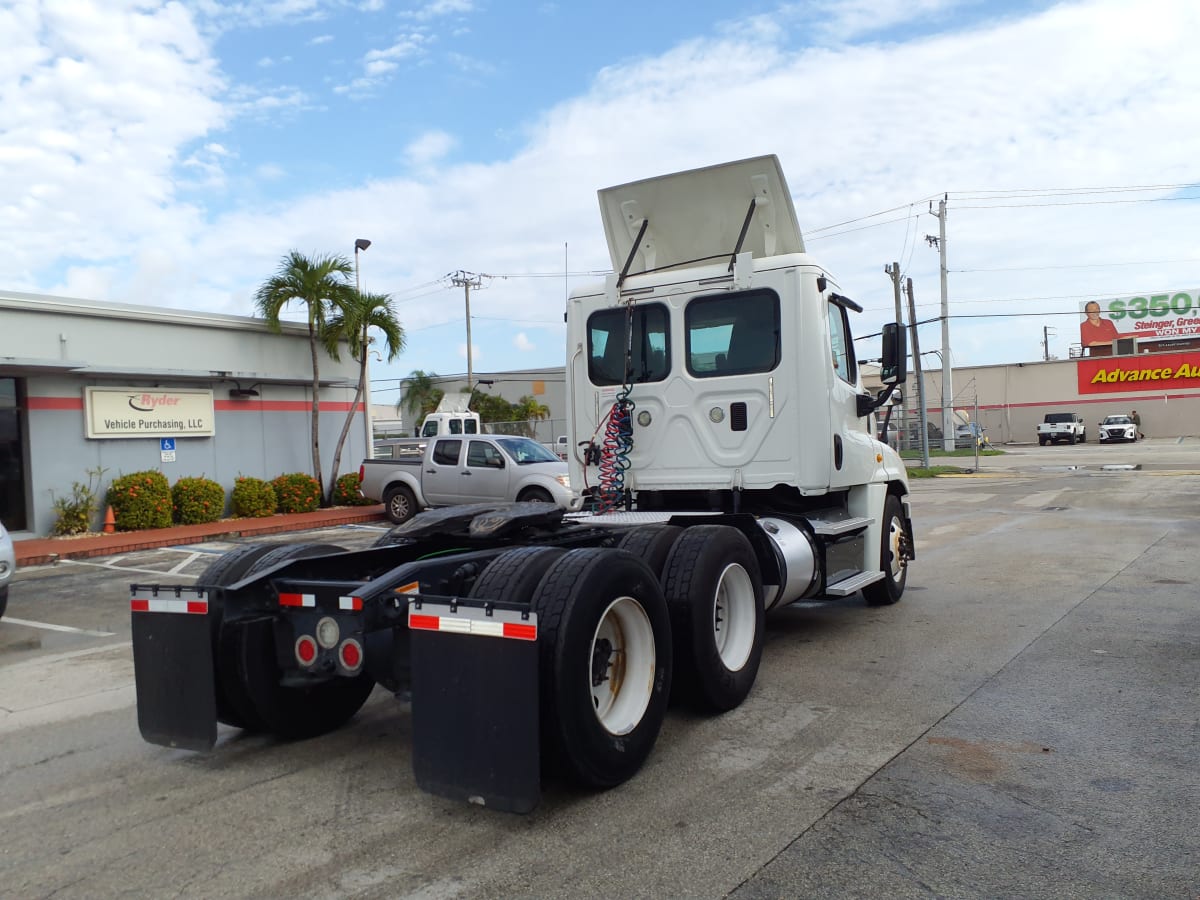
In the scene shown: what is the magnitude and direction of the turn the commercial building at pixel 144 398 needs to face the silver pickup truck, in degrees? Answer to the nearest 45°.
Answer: approximately 45° to its left

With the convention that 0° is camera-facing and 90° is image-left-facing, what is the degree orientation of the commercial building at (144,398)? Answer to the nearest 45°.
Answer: approximately 315°

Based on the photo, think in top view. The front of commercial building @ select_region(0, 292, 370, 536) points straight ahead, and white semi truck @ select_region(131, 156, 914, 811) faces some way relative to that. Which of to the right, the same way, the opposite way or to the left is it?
to the left

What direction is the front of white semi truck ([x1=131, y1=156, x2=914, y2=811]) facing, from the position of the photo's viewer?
facing away from the viewer and to the right of the viewer

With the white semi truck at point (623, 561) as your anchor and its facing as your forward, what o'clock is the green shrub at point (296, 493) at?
The green shrub is roughly at 10 o'clock from the white semi truck.

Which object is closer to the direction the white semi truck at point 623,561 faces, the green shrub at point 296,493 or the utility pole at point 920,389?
the utility pole

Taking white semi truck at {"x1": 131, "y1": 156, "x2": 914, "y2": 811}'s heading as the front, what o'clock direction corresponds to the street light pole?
The street light pole is roughly at 10 o'clock from the white semi truck.

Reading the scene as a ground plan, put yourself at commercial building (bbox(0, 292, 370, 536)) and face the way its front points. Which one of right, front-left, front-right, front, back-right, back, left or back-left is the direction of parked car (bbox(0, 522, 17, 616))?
front-right

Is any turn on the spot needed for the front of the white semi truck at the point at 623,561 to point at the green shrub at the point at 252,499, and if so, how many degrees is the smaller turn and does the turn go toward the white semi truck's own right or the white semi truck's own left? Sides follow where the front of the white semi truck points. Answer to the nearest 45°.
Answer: approximately 90° to the white semi truck's own left

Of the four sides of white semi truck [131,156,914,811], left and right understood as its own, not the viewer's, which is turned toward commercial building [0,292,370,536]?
left

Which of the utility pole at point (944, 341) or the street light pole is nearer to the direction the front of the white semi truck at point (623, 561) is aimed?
the utility pole
